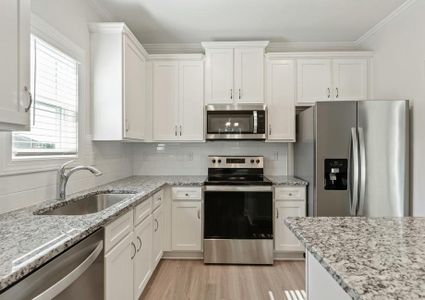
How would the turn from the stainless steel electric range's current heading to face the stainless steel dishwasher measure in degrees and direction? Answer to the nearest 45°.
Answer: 0° — it already faces it

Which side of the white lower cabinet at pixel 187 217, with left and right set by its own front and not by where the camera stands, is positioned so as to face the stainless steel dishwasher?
front

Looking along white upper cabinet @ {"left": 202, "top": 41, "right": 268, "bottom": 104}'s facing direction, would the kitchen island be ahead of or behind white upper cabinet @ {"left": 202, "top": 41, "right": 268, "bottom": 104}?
ahead

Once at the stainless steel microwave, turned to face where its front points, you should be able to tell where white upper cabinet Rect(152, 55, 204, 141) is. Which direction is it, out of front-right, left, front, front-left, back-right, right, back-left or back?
right

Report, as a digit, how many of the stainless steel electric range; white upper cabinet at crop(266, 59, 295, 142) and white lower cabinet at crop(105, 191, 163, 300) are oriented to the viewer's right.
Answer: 1

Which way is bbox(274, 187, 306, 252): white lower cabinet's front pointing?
toward the camera

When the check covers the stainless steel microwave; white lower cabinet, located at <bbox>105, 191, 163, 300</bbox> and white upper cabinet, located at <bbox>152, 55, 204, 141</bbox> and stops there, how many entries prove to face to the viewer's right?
1

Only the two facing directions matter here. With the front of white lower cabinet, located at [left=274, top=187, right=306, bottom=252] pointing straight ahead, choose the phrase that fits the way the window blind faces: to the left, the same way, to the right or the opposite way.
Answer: to the left

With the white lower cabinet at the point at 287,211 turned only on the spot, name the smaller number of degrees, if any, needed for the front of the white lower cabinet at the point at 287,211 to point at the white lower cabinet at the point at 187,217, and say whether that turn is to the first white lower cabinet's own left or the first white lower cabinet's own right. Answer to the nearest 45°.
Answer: approximately 90° to the first white lower cabinet's own right

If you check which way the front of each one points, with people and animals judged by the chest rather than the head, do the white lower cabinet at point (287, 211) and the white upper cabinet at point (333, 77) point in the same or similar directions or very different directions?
same or similar directions

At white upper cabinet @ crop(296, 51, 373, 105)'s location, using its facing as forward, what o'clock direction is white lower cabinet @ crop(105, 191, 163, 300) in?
The white lower cabinet is roughly at 1 o'clock from the white upper cabinet.

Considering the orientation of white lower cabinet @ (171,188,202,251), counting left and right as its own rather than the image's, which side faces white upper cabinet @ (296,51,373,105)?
left

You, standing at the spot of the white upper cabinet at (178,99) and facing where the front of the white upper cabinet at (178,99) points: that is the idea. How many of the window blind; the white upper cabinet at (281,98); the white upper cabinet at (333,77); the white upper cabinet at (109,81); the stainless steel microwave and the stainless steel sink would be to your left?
3

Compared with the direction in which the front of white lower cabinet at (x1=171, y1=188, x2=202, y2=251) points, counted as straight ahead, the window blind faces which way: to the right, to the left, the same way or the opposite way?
to the left

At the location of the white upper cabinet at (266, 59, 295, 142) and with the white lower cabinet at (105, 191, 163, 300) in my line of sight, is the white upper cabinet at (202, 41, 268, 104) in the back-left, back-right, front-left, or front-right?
front-right

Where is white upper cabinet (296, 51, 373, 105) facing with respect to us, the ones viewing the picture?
facing the viewer

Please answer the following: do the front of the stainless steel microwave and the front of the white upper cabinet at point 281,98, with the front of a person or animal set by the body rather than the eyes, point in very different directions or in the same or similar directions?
same or similar directions

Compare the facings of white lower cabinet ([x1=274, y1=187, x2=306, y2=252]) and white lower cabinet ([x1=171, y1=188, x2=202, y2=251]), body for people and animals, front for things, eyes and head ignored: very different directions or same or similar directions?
same or similar directions
